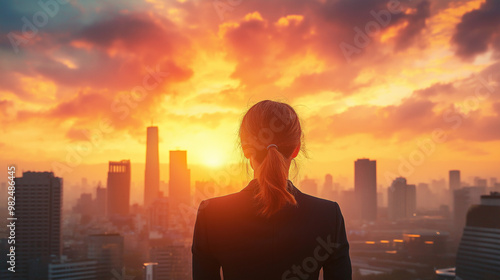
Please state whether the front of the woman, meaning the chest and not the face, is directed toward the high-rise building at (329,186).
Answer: yes

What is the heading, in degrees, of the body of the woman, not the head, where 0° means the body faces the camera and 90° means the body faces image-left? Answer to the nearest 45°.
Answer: approximately 180°

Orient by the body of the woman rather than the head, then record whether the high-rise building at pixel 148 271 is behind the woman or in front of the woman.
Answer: in front

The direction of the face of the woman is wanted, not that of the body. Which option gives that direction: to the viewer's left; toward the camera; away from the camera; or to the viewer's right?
away from the camera

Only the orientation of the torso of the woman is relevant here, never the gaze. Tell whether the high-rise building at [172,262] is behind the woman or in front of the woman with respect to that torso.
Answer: in front

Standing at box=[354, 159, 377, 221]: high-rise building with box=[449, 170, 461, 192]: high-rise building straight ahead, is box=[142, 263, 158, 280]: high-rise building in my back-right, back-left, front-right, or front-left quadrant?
back-right

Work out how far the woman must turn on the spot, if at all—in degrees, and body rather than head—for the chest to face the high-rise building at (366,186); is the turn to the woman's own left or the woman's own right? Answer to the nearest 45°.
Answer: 0° — they already face it

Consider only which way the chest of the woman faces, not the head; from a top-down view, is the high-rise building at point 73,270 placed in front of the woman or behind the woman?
in front

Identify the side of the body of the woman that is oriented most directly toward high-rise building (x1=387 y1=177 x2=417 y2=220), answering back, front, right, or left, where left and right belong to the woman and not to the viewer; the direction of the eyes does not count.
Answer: front
